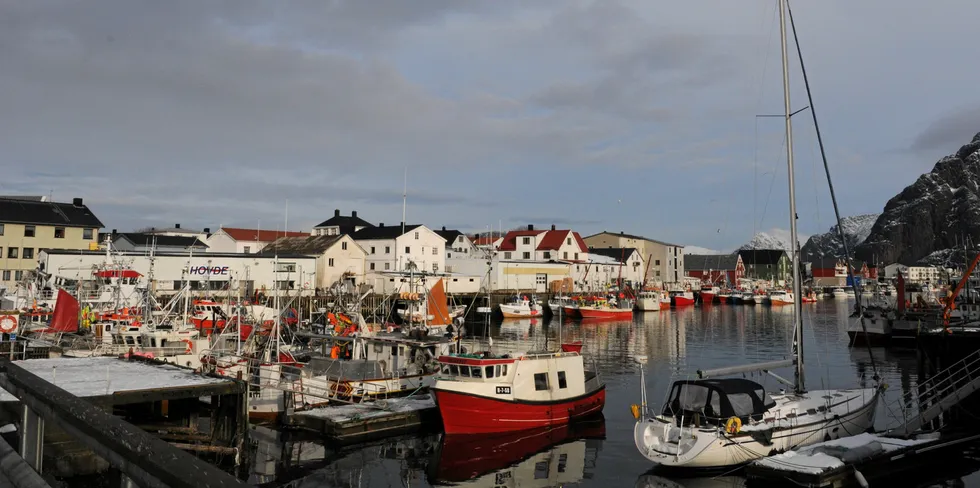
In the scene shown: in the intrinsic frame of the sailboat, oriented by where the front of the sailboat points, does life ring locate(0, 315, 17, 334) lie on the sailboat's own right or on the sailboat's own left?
on the sailboat's own left

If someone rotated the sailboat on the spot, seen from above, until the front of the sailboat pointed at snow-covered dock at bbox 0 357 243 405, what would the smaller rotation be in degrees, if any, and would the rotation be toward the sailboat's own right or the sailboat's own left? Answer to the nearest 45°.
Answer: approximately 180°

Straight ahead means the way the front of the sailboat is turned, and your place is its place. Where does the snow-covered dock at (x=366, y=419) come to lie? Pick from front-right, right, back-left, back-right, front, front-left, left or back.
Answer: back-left

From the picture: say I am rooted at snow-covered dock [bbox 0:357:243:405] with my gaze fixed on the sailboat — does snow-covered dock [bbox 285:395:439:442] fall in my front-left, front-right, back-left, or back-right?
front-left

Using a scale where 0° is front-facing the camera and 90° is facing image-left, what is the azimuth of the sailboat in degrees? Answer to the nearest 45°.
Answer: approximately 225°
